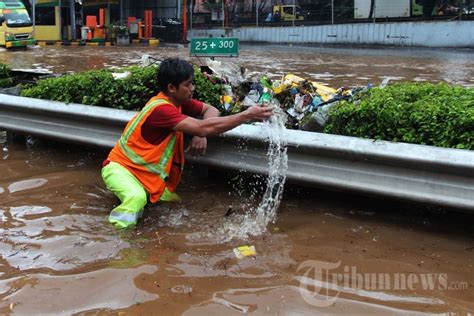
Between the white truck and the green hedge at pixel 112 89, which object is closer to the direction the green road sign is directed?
the green hedge

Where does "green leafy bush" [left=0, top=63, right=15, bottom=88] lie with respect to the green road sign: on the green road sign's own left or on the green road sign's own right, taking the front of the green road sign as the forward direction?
on the green road sign's own right

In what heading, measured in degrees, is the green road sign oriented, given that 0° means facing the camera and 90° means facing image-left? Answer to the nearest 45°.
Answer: approximately 0°

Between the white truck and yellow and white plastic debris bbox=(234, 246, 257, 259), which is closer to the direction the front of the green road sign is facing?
the yellow and white plastic debris

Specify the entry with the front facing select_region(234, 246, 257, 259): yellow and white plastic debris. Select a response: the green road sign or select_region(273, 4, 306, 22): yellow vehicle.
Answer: the green road sign

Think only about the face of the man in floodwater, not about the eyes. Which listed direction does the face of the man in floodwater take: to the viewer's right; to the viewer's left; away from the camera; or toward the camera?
to the viewer's right

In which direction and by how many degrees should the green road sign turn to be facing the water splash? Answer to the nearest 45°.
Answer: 0° — it already faces it

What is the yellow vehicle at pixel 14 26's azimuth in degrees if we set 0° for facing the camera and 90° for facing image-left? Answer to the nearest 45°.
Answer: approximately 315°
